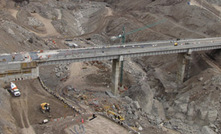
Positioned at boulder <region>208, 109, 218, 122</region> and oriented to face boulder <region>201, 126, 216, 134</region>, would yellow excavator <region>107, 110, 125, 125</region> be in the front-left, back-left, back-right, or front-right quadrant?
front-right

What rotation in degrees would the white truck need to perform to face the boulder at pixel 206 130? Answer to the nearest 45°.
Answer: approximately 45° to its left

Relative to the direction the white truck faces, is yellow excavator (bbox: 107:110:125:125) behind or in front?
in front

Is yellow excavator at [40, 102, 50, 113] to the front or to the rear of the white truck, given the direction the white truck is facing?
to the front

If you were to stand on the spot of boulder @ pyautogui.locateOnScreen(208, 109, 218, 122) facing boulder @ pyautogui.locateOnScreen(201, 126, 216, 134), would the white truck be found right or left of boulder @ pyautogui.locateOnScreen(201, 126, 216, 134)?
right

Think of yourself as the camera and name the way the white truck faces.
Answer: facing the viewer and to the right of the viewer
